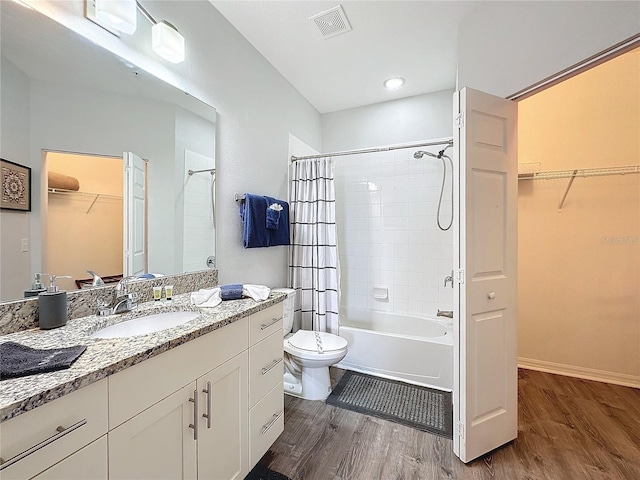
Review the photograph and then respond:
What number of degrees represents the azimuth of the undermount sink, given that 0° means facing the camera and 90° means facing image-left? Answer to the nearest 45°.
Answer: approximately 315°

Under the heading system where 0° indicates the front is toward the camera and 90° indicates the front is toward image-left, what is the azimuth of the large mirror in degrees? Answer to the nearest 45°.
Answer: approximately 315°

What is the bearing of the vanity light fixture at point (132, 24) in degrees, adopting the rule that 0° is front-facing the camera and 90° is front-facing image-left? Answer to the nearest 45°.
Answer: approximately 315°
